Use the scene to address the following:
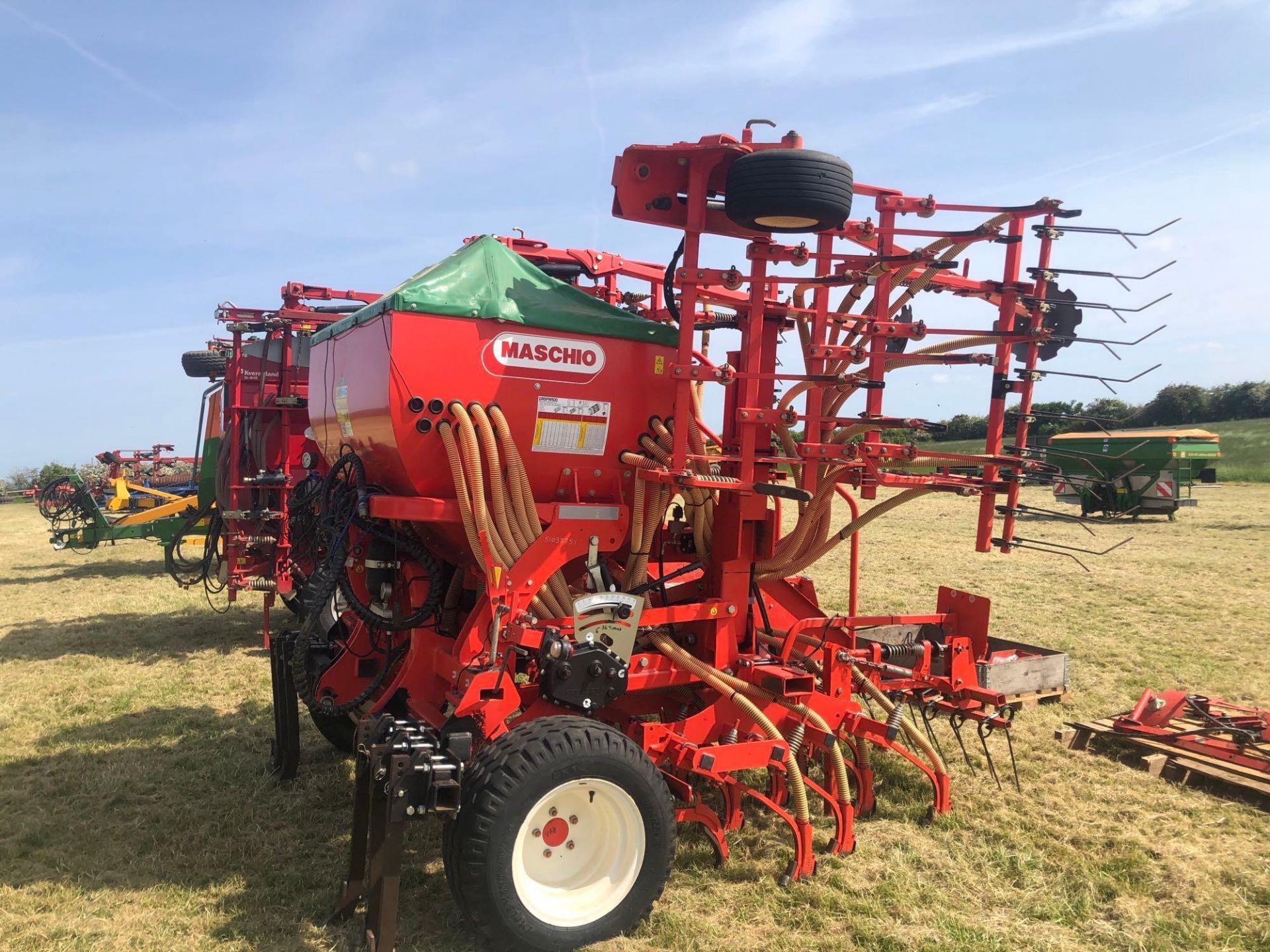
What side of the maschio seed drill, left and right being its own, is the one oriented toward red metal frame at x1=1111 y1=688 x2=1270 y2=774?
back

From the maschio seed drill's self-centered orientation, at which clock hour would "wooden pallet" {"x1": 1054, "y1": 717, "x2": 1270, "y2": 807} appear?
The wooden pallet is roughly at 7 o'clock from the maschio seed drill.

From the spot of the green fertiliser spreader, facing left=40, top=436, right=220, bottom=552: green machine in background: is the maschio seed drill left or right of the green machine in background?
left

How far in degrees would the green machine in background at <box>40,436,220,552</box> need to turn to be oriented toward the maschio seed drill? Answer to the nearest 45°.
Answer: approximately 90° to its left

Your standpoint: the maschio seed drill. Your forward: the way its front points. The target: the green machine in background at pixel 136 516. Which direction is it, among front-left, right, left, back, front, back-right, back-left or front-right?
right

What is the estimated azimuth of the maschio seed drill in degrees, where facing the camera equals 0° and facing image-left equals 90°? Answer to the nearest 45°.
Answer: approximately 45°

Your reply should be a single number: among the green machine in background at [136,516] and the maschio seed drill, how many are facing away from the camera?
0

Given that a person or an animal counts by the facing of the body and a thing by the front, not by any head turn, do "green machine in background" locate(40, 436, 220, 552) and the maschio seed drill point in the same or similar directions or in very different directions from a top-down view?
same or similar directions

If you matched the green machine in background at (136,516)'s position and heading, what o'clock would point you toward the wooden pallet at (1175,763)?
The wooden pallet is roughly at 8 o'clock from the green machine in background.

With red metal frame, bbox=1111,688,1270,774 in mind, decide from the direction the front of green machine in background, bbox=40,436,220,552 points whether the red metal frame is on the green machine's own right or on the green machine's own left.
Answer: on the green machine's own left

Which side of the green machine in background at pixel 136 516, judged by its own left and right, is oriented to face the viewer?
left

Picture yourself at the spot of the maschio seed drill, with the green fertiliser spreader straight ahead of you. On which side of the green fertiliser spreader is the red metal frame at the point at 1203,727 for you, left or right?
right
